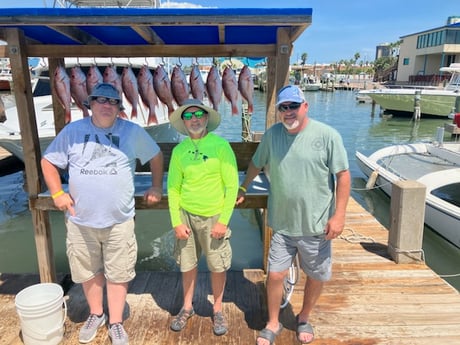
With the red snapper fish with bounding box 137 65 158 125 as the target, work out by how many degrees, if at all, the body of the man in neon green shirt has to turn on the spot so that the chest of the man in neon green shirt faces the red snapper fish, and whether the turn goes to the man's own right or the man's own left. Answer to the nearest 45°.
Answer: approximately 135° to the man's own right

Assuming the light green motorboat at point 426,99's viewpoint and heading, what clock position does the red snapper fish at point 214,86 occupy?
The red snapper fish is roughly at 9 o'clock from the light green motorboat.

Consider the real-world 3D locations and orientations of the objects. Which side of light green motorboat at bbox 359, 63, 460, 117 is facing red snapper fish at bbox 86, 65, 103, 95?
left

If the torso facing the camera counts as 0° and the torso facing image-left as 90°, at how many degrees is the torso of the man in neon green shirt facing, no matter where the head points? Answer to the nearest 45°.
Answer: approximately 0°

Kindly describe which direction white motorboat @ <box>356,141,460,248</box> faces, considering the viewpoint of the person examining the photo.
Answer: facing away from the viewer and to the left of the viewer

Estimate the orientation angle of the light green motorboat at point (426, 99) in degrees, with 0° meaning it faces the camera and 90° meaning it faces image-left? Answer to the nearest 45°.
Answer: approximately 90°

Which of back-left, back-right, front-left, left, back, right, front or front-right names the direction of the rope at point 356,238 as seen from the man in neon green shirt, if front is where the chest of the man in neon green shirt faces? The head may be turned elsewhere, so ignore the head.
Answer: back-left

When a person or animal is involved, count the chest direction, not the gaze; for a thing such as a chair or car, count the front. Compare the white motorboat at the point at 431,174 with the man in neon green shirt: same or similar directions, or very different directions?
very different directions

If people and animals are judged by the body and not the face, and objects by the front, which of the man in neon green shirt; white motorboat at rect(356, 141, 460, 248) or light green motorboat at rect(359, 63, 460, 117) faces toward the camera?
the man in neon green shirt

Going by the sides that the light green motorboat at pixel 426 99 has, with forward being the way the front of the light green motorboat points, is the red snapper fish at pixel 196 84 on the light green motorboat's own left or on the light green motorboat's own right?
on the light green motorboat's own left

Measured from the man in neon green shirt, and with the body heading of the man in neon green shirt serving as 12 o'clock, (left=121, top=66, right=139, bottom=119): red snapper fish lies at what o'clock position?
The red snapper fish is roughly at 5 o'clock from the man in neon green shirt.

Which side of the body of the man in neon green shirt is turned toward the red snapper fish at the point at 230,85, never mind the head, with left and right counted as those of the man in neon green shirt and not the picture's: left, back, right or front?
back

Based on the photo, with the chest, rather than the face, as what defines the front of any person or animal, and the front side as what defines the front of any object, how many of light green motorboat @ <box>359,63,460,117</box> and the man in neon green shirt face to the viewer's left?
1

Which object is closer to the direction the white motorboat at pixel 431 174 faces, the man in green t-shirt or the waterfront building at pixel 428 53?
the waterfront building

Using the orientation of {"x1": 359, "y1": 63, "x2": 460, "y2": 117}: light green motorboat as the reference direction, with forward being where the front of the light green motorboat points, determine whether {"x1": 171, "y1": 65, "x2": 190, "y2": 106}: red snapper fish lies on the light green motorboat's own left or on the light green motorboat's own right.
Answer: on the light green motorboat's own left
